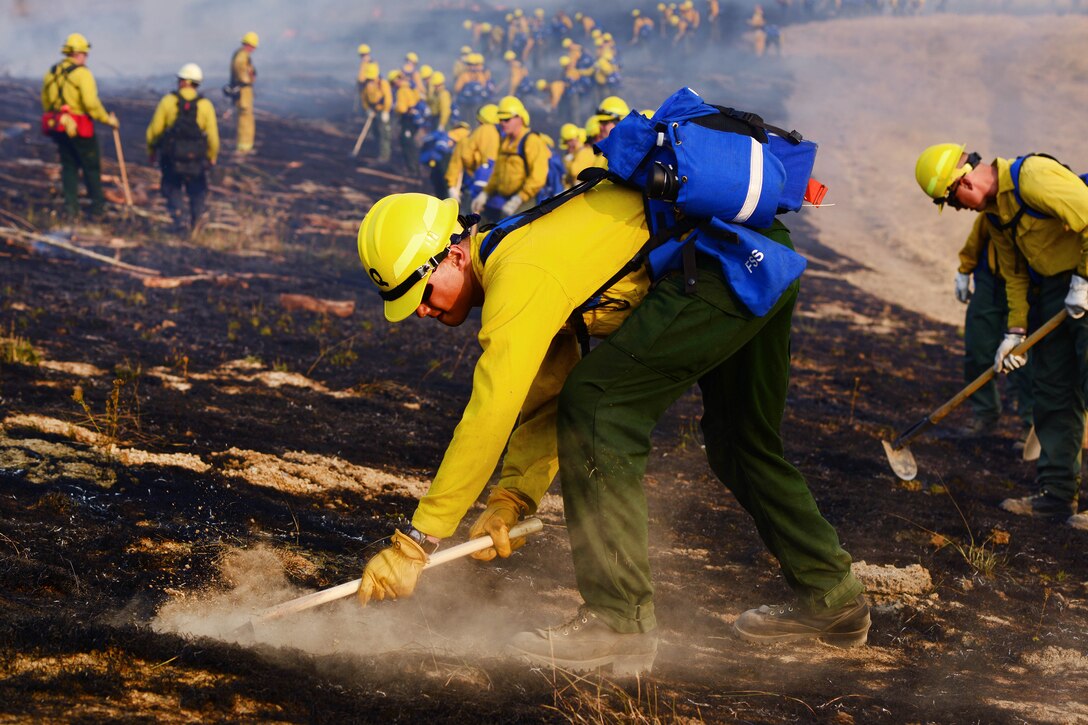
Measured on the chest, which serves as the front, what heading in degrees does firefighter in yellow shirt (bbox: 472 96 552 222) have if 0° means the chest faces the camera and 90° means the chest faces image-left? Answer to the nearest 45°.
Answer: approximately 45°

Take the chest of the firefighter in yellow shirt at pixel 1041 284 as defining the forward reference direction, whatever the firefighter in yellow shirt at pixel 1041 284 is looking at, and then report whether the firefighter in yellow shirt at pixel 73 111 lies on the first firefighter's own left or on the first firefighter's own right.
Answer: on the first firefighter's own right

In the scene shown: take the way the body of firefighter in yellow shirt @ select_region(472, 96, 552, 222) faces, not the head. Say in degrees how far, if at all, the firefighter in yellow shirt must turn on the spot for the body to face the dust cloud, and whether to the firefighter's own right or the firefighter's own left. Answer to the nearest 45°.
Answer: approximately 45° to the firefighter's own left

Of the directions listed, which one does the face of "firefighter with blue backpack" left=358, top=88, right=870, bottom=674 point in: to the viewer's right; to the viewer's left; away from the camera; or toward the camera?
to the viewer's left

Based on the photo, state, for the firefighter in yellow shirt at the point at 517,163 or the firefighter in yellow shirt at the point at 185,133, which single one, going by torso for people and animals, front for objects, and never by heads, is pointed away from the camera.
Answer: the firefighter in yellow shirt at the point at 185,133

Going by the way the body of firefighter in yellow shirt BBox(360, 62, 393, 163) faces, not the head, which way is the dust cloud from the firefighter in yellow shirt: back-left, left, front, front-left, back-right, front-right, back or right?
front-left

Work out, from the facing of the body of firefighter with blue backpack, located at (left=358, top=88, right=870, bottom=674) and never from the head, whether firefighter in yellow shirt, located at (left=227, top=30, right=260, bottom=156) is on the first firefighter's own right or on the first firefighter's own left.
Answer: on the first firefighter's own right

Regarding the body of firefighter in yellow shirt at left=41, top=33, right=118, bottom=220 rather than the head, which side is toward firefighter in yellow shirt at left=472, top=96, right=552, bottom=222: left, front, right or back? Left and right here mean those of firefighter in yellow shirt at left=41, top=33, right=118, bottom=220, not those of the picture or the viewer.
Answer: right

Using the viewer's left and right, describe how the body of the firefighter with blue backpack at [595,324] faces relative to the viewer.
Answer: facing to the left of the viewer

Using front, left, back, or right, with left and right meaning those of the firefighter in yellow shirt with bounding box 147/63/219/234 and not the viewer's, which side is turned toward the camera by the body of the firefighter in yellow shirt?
back
